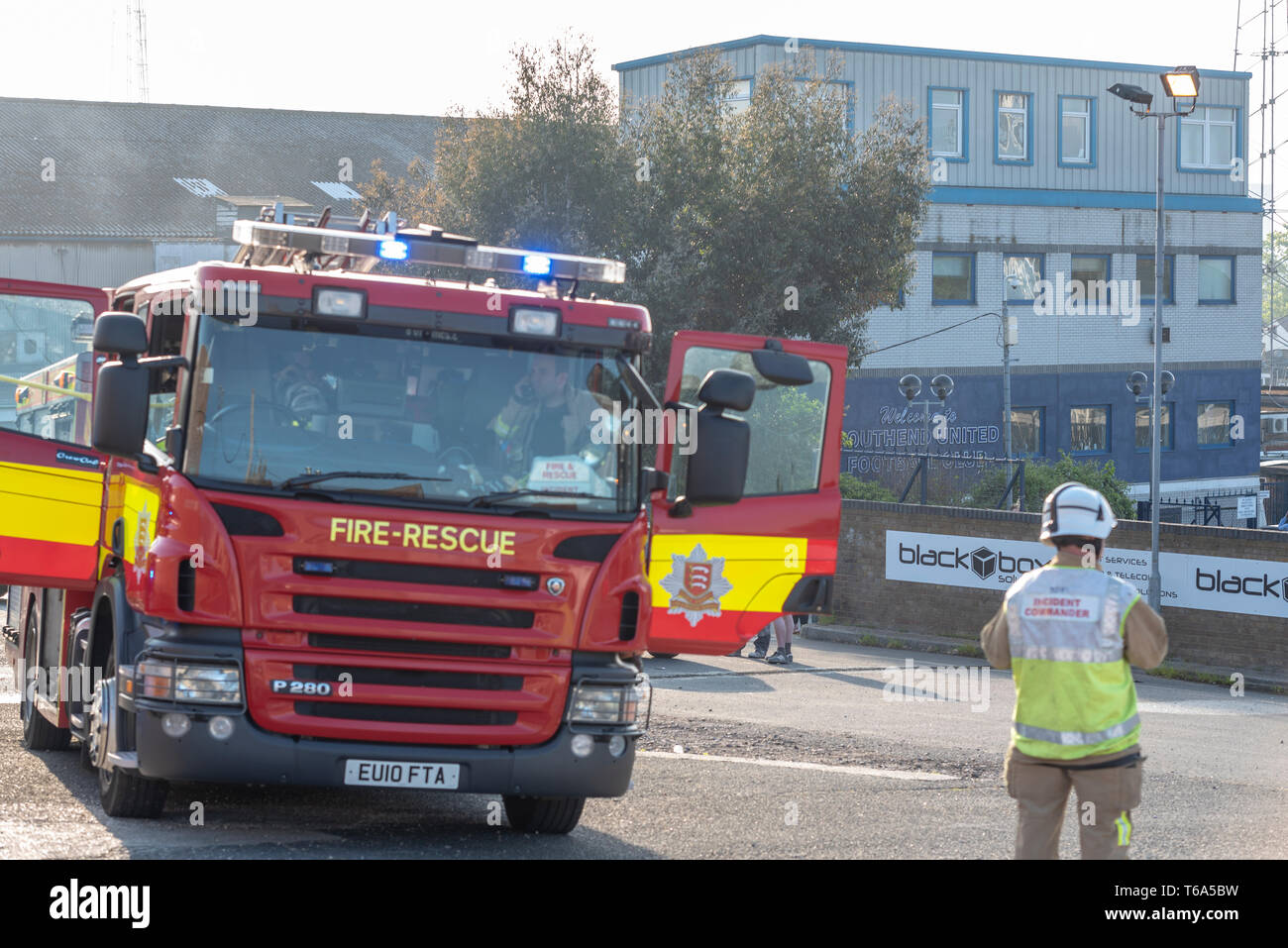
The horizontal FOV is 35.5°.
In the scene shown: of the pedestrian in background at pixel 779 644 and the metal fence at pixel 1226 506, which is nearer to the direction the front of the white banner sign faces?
the pedestrian in background

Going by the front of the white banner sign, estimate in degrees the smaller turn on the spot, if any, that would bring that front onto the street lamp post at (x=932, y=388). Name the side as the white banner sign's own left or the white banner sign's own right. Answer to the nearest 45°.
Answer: approximately 180°

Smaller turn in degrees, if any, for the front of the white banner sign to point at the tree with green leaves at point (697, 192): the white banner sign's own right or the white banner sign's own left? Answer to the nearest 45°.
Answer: approximately 135° to the white banner sign's own right

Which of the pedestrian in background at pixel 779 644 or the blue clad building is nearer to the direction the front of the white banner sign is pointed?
the pedestrian in background

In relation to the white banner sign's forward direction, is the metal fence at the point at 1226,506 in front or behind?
behind

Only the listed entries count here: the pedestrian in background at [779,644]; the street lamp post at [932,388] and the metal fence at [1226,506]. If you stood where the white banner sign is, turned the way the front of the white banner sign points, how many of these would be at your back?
2

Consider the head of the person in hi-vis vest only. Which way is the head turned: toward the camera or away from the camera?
away from the camera

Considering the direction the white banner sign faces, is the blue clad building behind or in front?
behind

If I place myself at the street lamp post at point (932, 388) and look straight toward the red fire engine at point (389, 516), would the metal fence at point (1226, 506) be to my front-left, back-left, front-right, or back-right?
back-left

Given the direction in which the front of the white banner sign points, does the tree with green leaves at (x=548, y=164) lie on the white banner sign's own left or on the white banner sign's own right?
on the white banner sign's own right

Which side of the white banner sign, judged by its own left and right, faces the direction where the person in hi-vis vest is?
front

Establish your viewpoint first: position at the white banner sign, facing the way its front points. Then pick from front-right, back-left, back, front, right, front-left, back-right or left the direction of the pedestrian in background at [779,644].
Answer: front-right

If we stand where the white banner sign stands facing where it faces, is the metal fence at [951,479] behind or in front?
behind

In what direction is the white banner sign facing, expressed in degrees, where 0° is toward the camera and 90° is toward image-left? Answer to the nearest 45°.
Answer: approximately 0°
